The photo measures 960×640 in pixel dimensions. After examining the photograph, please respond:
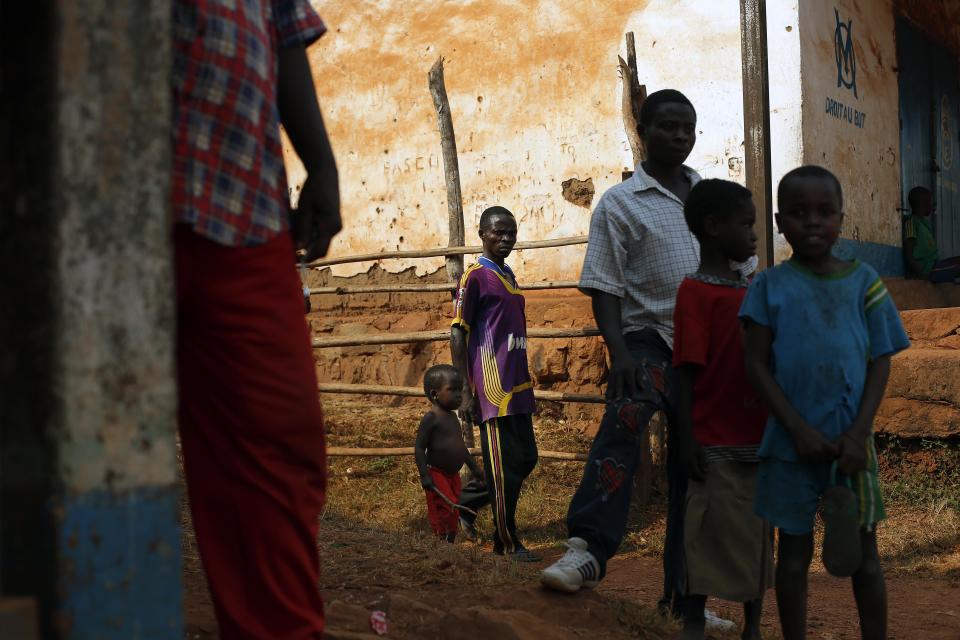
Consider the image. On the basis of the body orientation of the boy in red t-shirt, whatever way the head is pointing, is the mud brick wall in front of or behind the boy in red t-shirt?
behind

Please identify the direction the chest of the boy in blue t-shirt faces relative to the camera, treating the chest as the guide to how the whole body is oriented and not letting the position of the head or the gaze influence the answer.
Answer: toward the camera

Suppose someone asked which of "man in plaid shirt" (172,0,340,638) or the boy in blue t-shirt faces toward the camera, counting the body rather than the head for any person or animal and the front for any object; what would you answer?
the boy in blue t-shirt

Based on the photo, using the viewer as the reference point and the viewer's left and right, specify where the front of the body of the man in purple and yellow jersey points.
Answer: facing the viewer and to the right of the viewer

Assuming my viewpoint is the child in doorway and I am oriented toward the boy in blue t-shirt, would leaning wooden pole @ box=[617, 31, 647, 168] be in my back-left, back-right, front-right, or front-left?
front-right

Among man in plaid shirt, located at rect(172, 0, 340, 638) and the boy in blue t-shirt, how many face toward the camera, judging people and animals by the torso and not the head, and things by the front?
1

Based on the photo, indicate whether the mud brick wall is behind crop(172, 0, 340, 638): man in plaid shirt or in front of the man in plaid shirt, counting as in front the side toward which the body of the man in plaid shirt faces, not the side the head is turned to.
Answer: in front

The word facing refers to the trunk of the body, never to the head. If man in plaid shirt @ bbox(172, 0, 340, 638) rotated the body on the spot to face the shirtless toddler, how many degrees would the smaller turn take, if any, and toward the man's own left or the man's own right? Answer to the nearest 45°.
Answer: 0° — they already face them
